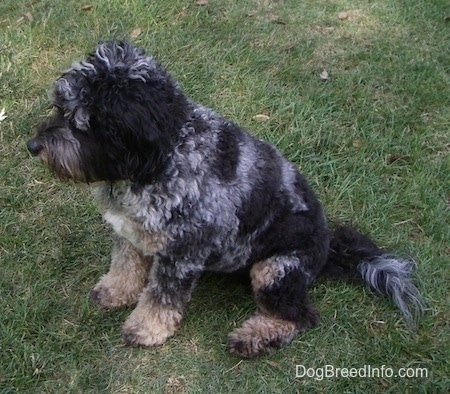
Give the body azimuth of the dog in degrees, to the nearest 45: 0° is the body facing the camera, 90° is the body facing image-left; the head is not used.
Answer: approximately 90°
